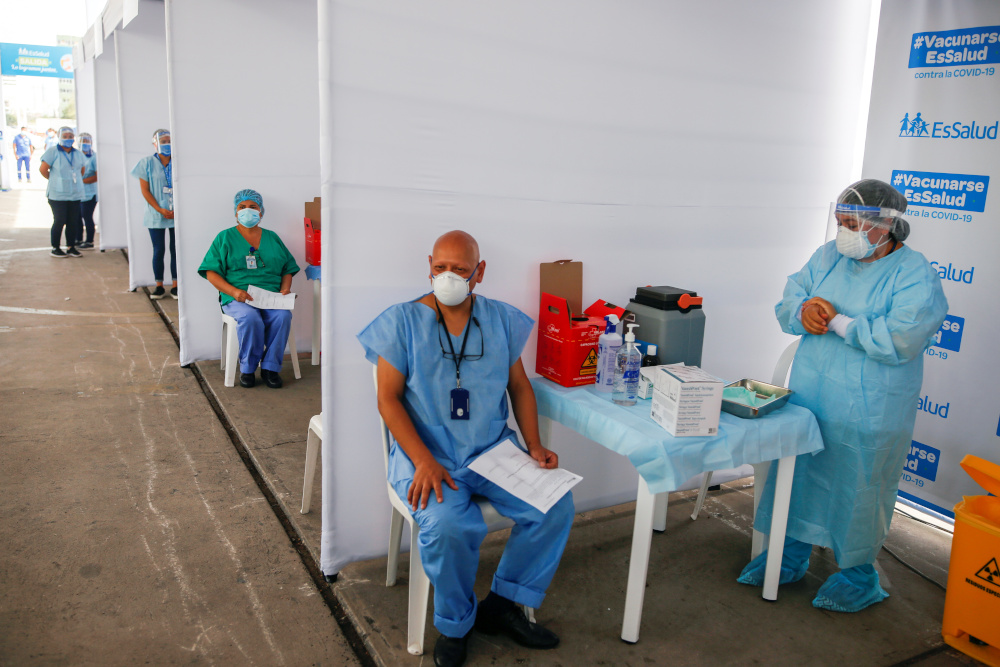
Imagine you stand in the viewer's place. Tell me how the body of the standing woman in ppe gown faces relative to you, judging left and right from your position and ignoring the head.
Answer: facing the viewer and to the left of the viewer

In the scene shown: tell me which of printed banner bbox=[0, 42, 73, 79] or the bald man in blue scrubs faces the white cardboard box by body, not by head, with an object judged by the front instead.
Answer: the printed banner

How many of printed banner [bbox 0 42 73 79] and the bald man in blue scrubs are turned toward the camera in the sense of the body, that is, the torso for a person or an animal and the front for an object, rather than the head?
2

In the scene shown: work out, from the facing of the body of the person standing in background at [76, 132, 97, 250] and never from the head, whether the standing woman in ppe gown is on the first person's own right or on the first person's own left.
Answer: on the first person's own left

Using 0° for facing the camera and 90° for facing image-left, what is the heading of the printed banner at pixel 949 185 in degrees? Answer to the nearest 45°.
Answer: approximately 45°

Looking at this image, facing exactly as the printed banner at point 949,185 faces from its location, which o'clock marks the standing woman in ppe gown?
The standing woman in ppe gown is roughly at 11 o'clock from the printed banner.

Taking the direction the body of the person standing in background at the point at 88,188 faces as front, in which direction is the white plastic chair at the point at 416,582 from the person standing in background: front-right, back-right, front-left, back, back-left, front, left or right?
front-left

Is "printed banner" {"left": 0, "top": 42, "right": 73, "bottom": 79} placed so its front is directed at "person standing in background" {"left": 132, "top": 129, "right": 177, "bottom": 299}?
yes

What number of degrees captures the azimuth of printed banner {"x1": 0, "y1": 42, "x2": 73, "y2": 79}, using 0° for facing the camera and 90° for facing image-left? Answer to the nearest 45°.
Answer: approximately 0°

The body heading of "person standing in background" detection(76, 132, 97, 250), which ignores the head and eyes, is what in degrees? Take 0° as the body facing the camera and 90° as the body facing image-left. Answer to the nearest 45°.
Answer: approximately 45°

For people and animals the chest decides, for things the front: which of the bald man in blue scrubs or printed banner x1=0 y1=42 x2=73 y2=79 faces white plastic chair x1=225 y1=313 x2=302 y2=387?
the printed banner
